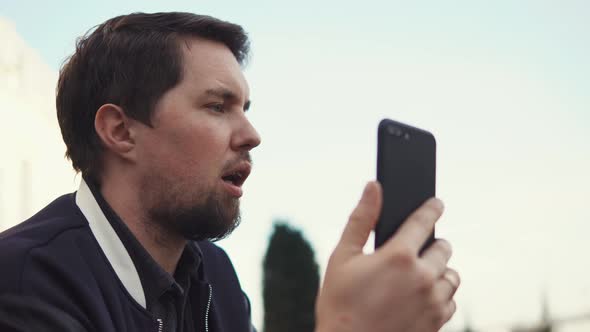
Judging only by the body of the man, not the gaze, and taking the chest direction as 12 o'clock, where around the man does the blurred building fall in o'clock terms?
The blurred building is roughly at 7 o'clock from the man.

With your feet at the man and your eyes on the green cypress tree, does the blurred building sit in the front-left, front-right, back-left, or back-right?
front-left

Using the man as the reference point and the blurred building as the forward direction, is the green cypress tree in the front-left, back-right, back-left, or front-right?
front-right

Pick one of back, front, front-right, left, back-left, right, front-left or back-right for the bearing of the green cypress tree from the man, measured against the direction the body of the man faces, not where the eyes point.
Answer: back-left

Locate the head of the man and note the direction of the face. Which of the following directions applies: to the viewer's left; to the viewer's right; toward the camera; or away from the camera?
to the viewer's right

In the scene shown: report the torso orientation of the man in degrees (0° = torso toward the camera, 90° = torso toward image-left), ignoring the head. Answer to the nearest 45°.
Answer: approximately 315°
